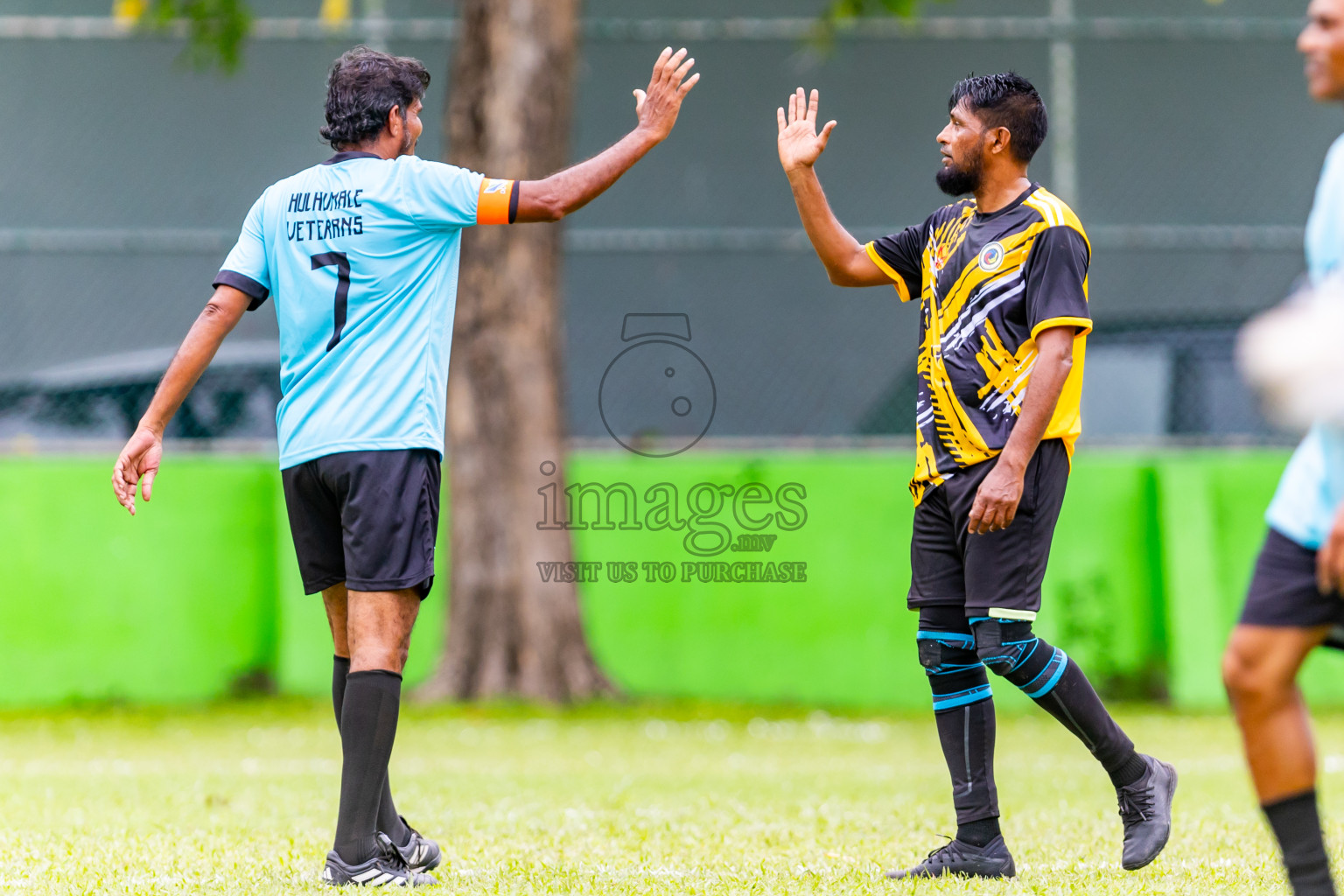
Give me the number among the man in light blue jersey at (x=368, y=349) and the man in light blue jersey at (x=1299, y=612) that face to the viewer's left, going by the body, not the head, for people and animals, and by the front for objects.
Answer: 1

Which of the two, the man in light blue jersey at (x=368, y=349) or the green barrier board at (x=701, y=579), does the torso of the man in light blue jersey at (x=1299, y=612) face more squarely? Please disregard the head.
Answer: the man in light blue jersey

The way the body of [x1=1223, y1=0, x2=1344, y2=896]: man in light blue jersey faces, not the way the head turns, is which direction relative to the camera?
to the viewer's left

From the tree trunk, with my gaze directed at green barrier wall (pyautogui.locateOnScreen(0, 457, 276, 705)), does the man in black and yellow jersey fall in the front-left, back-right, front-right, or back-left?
back-left

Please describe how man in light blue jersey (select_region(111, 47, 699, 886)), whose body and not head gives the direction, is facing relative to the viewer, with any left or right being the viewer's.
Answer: facing away from the viewer and to the right of the viewer

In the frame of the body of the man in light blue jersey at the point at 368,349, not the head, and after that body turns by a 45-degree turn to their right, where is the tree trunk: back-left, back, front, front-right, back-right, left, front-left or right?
left

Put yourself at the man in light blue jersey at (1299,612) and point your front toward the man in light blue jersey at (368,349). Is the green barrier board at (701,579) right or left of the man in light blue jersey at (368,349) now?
right

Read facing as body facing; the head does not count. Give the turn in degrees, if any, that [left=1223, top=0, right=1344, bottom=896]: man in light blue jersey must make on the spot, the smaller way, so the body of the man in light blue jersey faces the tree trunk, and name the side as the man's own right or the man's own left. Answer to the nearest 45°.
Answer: approximately 45° to the man's own right

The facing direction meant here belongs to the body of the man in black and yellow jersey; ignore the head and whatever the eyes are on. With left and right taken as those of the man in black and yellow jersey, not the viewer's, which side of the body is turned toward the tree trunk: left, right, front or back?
right

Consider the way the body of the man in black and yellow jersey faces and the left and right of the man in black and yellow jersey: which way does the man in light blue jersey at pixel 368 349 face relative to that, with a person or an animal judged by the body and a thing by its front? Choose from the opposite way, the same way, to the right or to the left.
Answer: the opposite way

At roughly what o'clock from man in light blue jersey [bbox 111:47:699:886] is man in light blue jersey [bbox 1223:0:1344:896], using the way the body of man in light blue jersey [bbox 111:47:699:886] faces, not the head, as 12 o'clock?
man in light blue jersey [bbox 1223:0:1344:896] is roughly at 3 o'clock from man in light blue jersey [bbox 111:47:699:886].

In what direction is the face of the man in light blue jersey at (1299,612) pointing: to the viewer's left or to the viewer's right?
to the viewer's left

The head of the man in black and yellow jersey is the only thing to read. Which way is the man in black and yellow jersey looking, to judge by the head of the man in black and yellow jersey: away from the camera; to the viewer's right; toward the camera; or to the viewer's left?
to the viewer's left

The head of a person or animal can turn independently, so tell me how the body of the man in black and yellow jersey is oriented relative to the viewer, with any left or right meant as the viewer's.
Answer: facing the viewer and to the left of the viewer

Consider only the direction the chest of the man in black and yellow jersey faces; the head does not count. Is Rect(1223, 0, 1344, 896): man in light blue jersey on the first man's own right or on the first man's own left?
on the first man's own left

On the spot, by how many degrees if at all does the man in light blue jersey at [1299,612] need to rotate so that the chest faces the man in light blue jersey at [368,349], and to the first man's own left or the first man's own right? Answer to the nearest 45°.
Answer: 0° — they already face them
